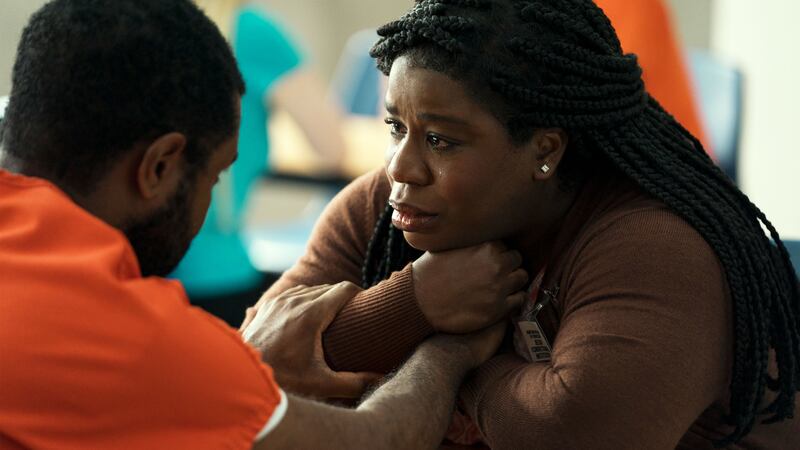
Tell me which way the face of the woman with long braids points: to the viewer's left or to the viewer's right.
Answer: to the viewer's left

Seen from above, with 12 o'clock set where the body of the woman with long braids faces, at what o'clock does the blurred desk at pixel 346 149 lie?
The blurred desk is roughly at 4 o'clock from the woman with long braids.

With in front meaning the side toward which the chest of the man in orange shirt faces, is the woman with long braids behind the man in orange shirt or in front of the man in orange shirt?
in front

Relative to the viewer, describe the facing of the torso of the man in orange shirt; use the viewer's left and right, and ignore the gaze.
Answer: facing away from the viewer and to the right of the viewer

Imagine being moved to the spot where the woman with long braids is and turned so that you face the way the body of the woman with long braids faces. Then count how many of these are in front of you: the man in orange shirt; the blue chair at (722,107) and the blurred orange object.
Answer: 1

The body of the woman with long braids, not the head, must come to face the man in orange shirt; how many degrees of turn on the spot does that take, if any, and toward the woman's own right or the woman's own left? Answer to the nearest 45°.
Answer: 0° — they already face them

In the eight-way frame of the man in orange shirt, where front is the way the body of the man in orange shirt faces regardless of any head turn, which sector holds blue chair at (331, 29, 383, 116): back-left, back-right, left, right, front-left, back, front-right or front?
front-left

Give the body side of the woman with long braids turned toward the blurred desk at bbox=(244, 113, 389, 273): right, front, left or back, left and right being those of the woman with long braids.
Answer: right

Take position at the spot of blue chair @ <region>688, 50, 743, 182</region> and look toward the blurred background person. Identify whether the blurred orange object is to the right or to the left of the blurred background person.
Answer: left

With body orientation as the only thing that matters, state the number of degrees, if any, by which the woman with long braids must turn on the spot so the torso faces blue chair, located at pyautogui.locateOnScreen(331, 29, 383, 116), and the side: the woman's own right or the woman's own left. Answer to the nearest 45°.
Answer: approximately 135° to the woman's own right

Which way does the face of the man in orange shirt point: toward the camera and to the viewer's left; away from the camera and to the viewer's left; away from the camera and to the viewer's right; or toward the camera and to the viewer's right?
away from the camera and to the viewer's right

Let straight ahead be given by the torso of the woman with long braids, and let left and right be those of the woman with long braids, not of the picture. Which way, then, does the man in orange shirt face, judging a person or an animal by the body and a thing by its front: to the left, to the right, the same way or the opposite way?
the opposite way

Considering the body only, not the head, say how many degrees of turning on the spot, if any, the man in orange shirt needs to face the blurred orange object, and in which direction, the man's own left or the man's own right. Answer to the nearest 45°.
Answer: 0° — they already face it

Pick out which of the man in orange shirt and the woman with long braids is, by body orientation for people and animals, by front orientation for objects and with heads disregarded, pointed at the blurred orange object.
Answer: the man in orange shirt
